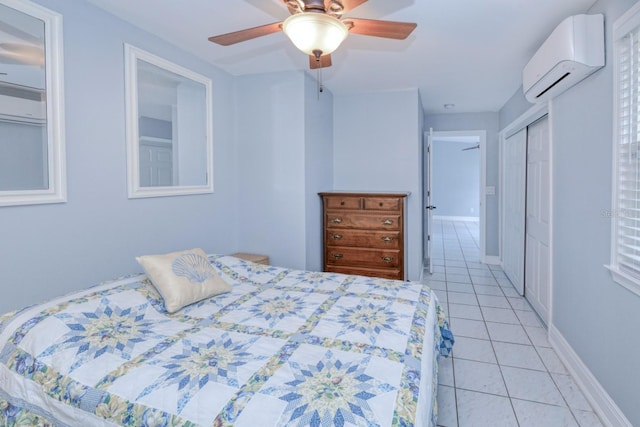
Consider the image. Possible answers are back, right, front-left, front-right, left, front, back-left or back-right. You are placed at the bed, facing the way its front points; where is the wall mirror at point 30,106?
back

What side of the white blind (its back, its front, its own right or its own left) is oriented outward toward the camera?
left

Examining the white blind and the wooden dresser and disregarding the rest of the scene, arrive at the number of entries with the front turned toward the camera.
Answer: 1

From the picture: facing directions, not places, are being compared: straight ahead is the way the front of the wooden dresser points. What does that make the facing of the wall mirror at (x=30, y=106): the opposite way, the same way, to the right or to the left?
to the left

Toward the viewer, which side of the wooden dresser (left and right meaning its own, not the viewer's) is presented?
front

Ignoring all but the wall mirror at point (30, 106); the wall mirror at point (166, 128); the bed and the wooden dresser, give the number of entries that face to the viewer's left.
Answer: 0

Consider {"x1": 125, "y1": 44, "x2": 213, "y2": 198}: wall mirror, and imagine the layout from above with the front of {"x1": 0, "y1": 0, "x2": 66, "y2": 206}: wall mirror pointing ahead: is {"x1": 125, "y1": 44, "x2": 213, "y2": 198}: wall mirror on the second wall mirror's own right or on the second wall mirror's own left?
on the second wall mirror's own left

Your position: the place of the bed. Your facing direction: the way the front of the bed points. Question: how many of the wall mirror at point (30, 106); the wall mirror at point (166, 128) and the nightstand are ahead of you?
0

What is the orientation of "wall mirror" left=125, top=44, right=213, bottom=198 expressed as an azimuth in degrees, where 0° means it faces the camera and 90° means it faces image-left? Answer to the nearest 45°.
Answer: approximately 315°

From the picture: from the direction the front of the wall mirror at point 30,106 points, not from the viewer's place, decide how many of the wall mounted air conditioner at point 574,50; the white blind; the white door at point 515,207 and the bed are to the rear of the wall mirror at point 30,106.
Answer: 0

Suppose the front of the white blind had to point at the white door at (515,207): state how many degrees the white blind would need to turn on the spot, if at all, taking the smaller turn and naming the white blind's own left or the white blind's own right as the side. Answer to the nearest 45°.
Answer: approximately 90° to the white blind's own right

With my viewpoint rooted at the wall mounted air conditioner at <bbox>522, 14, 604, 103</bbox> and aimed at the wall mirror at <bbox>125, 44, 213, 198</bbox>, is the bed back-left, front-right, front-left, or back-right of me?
front-left

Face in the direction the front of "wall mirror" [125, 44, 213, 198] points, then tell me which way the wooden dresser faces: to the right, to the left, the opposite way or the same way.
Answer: to the right

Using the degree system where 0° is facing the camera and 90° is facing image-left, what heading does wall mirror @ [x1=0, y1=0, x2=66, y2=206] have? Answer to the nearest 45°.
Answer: approximately 315°
